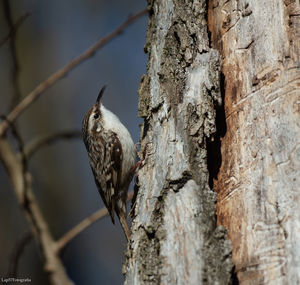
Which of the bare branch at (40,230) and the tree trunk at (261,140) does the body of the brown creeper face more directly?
the tree trunk

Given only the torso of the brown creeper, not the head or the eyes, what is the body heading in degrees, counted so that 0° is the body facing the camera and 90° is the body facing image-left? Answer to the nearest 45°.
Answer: approximately 270°

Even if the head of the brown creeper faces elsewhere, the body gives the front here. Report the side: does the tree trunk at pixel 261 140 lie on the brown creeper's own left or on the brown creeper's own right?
on the brown creeper's own right
